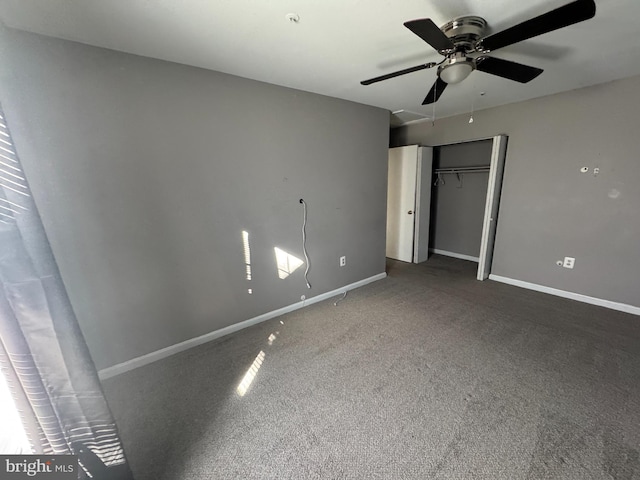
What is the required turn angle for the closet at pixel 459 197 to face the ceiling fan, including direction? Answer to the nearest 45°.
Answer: approximately 45° to its left

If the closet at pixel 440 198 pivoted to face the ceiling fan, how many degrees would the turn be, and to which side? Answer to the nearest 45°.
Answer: approximately 45° to its left

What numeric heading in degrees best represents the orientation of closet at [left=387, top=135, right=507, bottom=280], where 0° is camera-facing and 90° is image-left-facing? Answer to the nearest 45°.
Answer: approximately 45°
